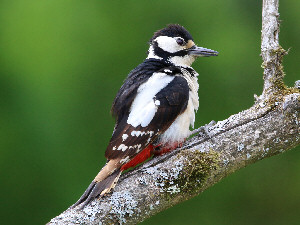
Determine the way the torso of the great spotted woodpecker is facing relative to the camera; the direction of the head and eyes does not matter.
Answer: to the viewer's right
